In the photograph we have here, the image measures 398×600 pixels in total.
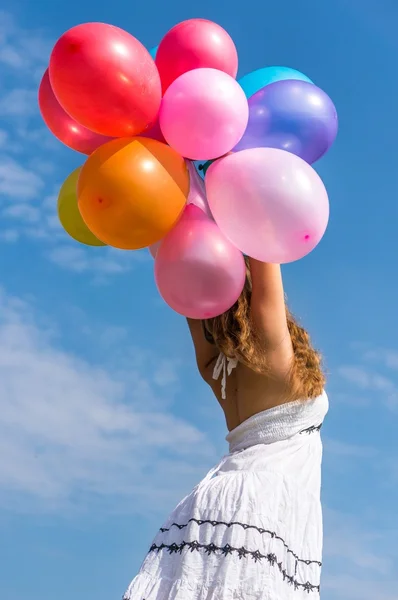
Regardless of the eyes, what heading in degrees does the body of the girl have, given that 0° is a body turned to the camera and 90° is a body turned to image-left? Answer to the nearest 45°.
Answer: approximately 225°
